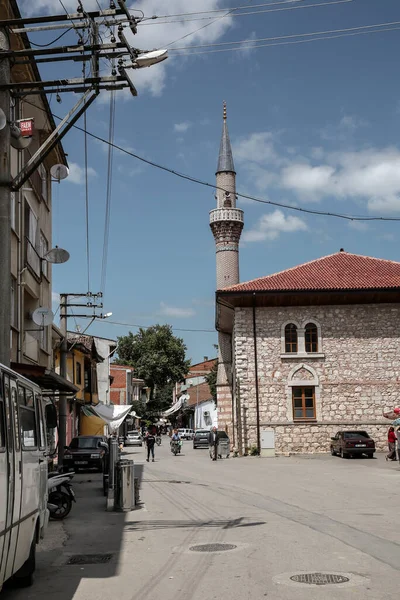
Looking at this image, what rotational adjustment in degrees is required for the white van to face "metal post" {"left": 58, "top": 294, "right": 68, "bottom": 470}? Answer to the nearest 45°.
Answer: approximately 45° to its left

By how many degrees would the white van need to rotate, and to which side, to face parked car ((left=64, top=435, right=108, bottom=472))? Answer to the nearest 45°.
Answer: approximately 45° to its left

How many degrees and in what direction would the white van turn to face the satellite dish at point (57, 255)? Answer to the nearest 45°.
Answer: approximately 45° to its left

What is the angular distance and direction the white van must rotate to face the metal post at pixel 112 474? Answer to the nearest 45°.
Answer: approximately 45° to its left

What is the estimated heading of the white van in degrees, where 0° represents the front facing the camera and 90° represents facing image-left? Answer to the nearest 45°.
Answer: approximately 225°
